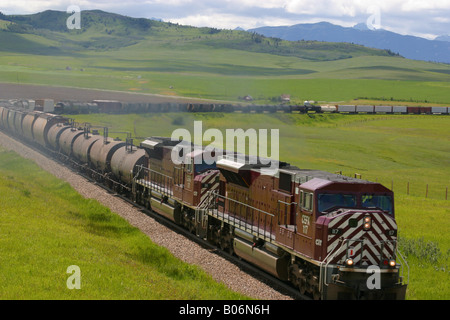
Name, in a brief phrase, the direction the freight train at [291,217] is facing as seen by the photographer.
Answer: facing the viewer and to the right of the viewer
